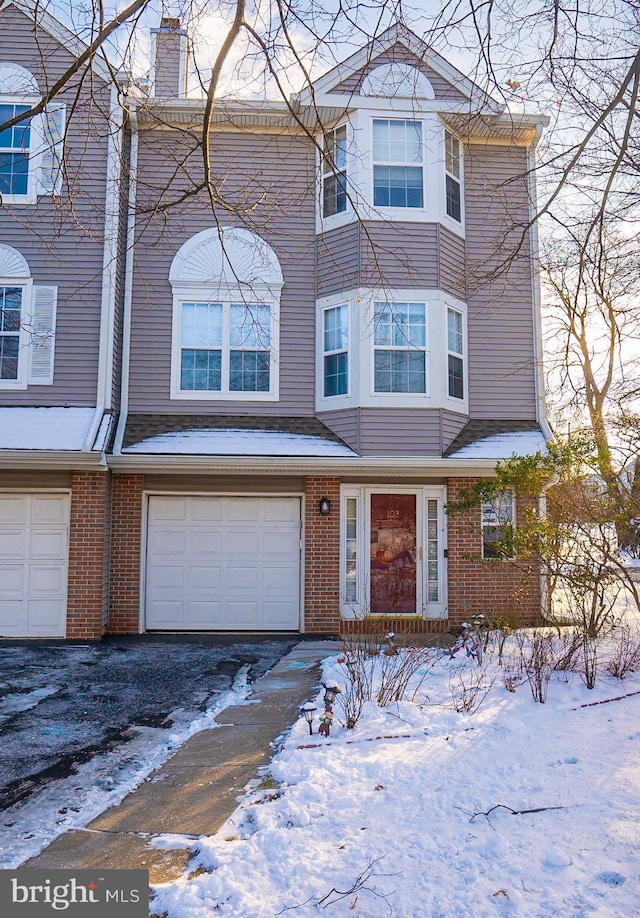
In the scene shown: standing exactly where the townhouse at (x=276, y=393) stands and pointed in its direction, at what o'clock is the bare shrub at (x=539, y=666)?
The bare shrub is roughly at 11 o'clock from the townhouse.

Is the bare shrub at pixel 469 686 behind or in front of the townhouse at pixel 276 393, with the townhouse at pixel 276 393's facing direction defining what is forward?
in front

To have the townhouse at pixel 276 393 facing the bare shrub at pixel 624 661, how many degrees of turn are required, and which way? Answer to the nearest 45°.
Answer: approximately 45° to its left

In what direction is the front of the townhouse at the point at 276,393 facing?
toward the camera

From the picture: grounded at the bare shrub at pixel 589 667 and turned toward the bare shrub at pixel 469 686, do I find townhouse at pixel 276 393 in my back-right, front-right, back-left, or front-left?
front-right

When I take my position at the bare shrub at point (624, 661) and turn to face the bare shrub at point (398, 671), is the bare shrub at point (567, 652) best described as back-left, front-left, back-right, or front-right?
front-right

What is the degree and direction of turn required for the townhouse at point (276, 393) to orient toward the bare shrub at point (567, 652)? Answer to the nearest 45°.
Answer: approximately 45° to its left

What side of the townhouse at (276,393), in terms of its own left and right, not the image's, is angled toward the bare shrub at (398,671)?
front
